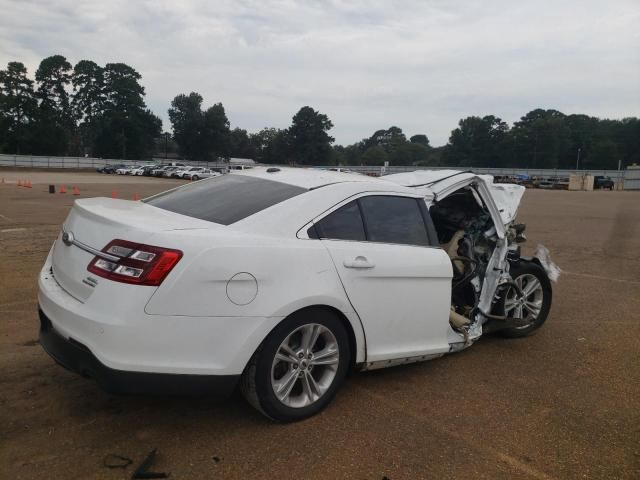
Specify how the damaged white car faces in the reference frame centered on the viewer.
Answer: facing away from the viewer and to the right of the viewer
